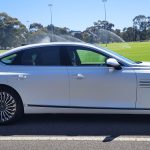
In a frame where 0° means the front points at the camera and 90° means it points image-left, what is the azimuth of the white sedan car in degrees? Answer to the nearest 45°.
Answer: approximately 270°
